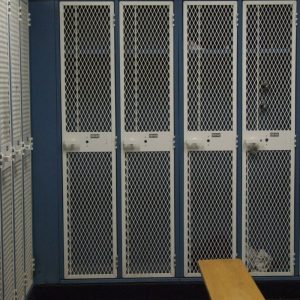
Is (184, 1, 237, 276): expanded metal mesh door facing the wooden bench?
yes

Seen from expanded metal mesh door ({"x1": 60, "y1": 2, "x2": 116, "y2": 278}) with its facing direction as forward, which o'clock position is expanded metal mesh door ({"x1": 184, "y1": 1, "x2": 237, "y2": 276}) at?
expanded metal mesh door ({"x1": 184, "y1": 1, "x2": 237, "y2": 276}) is roughly at 9 o'clock from expanded metal mesh door ({"x1": 60, "y1": 2, "x2": 116, "y2": 278}).

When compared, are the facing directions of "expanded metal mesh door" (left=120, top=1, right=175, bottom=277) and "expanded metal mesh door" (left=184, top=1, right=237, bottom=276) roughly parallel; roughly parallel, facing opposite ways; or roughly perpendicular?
roughly parallel

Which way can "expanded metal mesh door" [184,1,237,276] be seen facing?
toward the camera

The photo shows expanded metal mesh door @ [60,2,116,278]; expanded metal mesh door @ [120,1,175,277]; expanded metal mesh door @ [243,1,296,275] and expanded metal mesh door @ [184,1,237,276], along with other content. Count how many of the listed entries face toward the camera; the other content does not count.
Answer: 4

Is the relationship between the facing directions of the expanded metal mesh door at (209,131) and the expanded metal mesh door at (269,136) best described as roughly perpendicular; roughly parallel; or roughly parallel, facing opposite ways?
roughly parallel

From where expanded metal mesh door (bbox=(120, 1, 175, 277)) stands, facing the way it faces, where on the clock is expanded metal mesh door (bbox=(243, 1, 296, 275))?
expanded metal mesh door (bbox=(243, 1, 296, 275)) is roughly at 9 o'clock from expanded metal mesh door (bbox=(120, 1, 175, 277)).

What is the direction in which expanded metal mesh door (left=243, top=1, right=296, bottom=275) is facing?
toward the camera

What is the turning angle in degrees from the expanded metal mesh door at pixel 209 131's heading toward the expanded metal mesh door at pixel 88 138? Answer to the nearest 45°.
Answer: approximately 90° to its right

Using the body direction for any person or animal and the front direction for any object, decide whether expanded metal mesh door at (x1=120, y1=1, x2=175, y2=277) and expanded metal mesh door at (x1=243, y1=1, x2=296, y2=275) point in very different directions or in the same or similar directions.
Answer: same or similar directions
